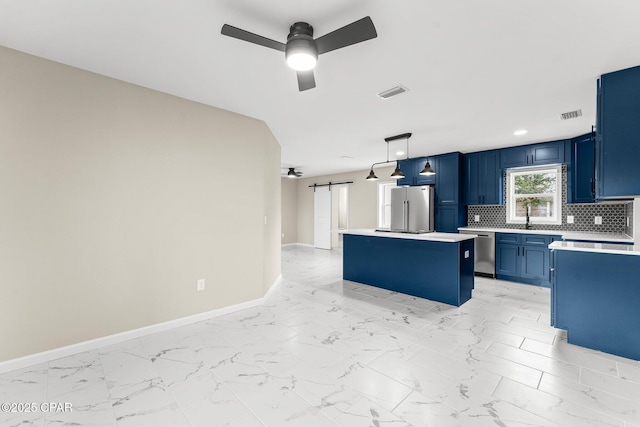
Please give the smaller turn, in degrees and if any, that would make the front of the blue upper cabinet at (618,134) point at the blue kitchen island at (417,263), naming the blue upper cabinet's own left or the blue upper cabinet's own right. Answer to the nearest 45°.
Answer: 0° — it already faces it

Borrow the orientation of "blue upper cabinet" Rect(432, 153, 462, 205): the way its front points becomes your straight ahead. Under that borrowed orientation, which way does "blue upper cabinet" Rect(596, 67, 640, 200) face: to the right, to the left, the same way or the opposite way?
to the right

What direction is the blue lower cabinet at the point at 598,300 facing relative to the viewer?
to the viewer's left

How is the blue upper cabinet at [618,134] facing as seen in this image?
to the viewer's left

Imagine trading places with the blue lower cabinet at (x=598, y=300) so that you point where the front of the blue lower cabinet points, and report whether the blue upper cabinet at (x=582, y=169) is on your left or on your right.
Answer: on your right

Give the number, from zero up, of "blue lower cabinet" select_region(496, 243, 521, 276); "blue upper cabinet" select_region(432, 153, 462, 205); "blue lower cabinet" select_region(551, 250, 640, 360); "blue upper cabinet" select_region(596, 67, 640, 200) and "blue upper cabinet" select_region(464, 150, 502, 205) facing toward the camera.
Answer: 3

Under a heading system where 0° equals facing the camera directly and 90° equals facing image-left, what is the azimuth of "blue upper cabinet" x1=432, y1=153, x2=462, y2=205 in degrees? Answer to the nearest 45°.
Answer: approximately 0°
